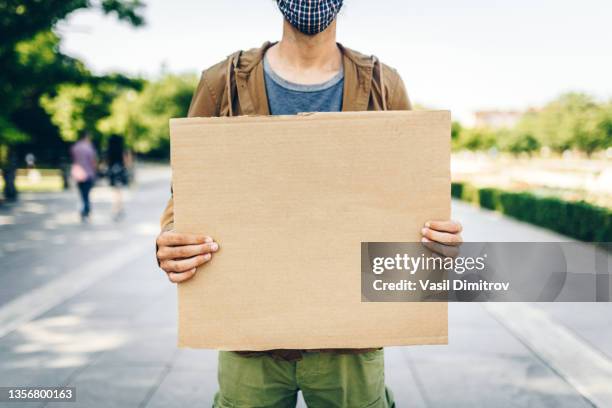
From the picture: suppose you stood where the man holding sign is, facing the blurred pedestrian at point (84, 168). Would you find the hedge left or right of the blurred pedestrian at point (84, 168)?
right

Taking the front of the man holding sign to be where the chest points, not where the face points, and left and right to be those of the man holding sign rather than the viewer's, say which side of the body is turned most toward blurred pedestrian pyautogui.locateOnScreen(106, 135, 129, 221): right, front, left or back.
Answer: back

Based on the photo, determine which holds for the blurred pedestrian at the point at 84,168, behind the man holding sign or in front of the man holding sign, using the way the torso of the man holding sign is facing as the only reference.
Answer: behind

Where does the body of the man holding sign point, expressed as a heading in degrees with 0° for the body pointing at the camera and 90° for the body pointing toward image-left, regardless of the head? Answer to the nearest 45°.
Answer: approximately 0°

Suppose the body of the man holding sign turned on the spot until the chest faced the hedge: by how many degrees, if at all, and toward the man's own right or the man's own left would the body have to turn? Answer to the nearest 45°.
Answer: approximately 135° to the man's own left
